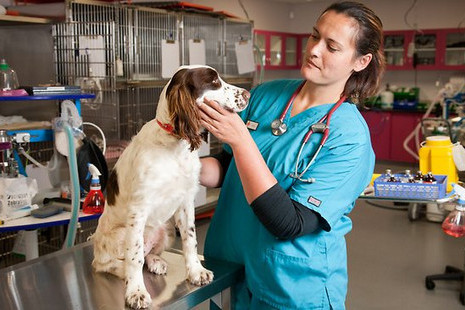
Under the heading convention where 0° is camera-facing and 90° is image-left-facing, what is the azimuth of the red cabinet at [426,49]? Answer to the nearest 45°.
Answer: approximately 0°

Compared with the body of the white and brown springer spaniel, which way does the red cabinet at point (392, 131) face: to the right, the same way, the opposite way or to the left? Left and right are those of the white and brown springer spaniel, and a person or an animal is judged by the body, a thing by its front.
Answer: to the right

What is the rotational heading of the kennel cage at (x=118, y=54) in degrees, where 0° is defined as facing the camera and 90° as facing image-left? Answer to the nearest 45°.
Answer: approximately 315°

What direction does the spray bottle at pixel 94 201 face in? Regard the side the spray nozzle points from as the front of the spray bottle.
to the viewer's left

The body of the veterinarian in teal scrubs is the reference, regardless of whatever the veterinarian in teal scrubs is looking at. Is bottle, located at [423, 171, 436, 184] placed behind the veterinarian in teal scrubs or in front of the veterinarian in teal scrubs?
behind

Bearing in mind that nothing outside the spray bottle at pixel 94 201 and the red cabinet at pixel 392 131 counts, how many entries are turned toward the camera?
1

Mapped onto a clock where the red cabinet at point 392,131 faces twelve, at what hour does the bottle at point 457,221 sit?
The bottle is roughly at 12 o'clock from the red cabinet.

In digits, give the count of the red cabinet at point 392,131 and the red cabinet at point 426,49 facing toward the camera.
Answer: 2

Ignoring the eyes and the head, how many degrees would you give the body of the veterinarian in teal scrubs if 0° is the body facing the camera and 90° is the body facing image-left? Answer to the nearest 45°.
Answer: approximately 45°
